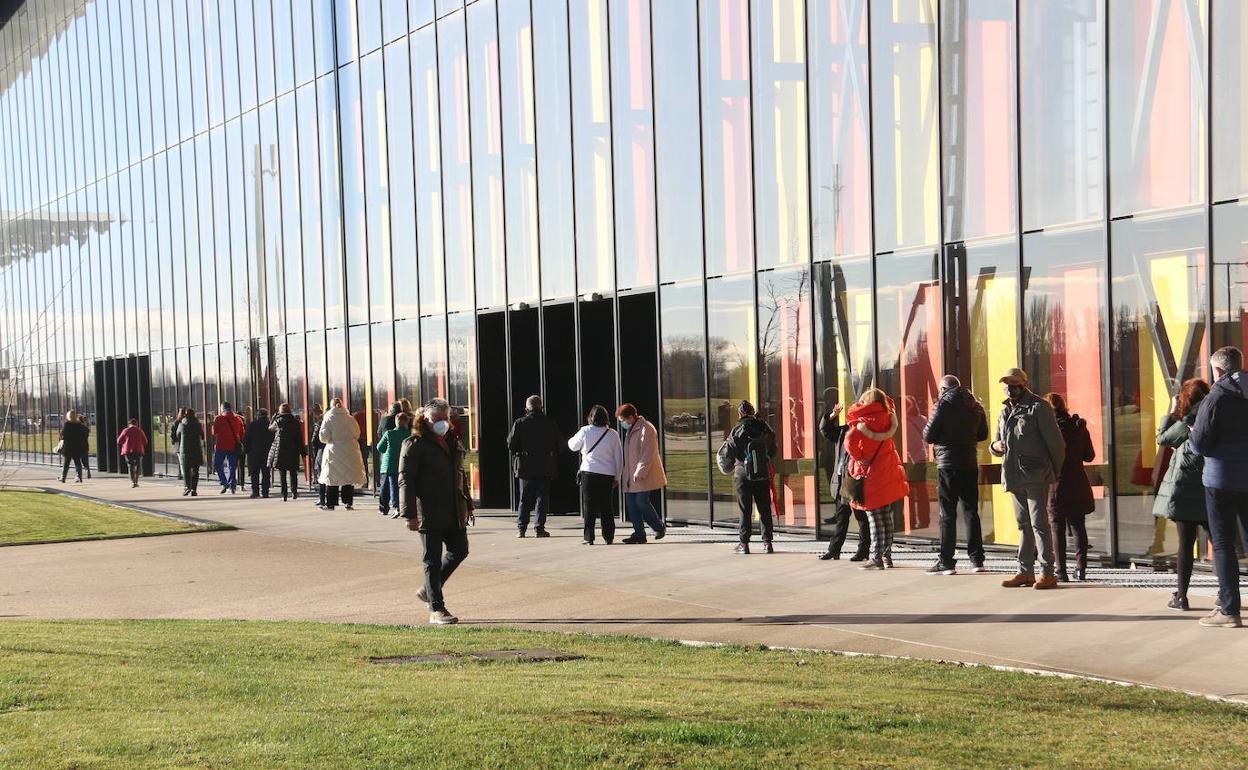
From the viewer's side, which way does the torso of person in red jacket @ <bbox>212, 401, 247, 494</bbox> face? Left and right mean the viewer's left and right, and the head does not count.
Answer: facing away from the viewer

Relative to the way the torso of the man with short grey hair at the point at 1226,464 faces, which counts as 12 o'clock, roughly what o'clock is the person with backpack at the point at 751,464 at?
The person with backpack is roughly at 12 o'clock from the man with short grey hair.

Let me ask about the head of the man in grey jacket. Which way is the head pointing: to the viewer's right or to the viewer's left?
to the viewer's left

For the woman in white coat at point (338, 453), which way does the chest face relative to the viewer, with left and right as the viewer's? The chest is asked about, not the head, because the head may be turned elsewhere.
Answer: facing away from the viewer

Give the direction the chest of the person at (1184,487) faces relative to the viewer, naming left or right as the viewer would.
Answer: facing to the left of the viewer

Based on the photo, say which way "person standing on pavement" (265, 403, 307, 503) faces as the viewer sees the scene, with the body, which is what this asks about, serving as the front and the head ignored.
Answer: away from the camera

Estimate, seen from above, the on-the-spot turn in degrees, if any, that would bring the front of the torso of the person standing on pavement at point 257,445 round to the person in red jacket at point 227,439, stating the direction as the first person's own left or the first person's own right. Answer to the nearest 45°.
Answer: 0° — they already face them

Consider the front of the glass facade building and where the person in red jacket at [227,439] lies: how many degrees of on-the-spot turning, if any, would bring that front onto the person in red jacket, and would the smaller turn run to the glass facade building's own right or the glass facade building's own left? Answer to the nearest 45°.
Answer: approximately 90° to the glass facade building's own right

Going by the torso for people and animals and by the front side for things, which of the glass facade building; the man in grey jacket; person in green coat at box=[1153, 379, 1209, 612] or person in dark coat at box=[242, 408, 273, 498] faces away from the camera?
person in dark coat at box=[242, 408, 273, 498]

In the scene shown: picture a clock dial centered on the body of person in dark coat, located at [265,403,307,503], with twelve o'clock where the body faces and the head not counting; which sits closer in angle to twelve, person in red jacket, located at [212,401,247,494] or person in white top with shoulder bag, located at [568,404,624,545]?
the person in red jacket
